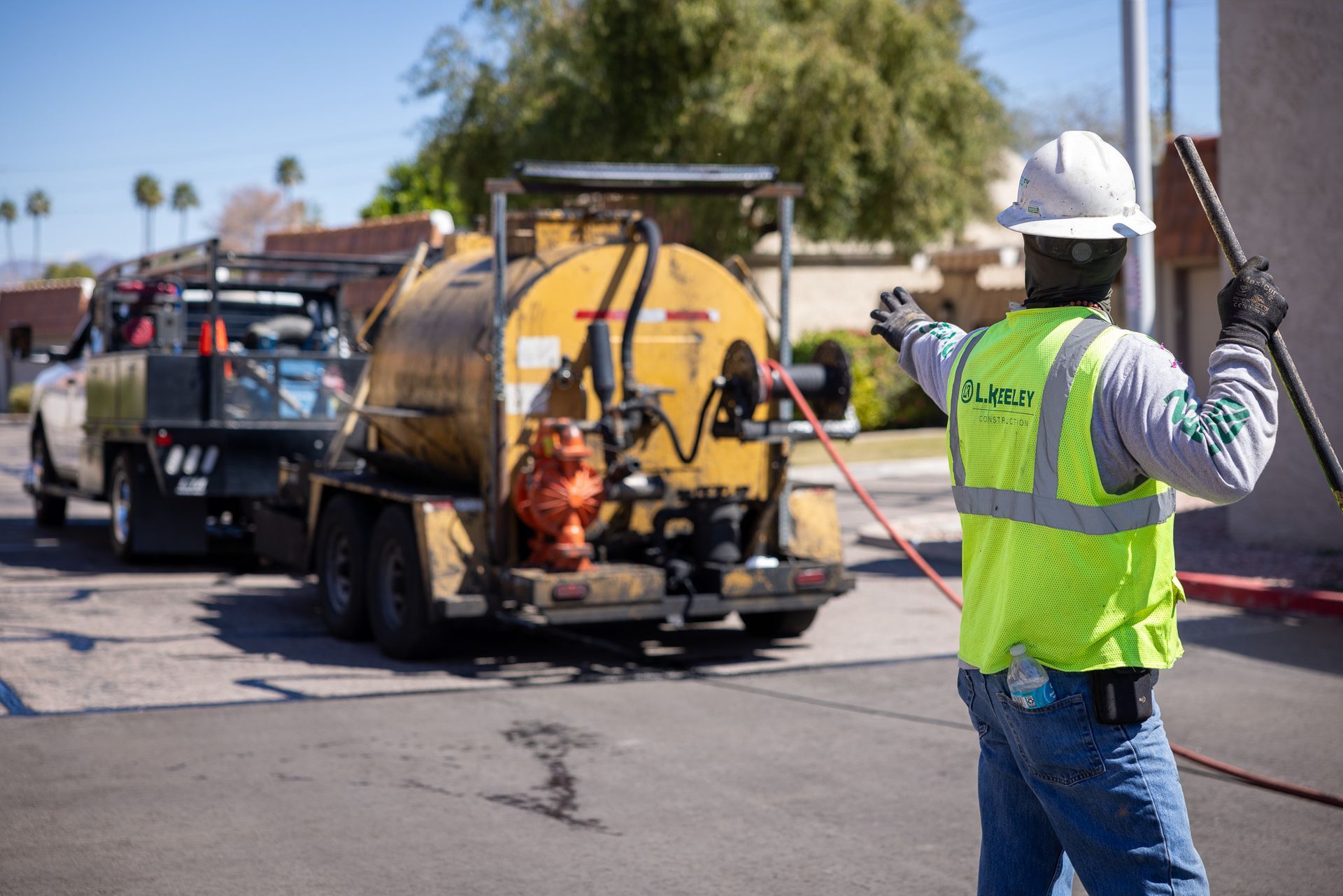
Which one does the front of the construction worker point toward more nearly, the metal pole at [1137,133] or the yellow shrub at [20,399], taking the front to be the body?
the metal pole

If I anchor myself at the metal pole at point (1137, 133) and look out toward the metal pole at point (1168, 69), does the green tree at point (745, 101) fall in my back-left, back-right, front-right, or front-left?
front-left

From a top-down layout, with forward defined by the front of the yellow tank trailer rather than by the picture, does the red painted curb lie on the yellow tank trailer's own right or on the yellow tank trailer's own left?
on the yellow tank trailer's own right

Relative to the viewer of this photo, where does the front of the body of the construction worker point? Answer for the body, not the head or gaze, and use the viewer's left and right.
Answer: facing away from the viewer and to the right of the viewer

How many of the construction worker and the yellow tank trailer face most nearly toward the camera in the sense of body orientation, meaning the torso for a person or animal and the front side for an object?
0

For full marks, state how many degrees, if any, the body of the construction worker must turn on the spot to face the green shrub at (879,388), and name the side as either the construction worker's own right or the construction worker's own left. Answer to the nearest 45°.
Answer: approximately 45° to the construction worker's own left

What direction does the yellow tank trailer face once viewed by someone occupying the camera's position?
facing away from the viewer and to the left of the viewer

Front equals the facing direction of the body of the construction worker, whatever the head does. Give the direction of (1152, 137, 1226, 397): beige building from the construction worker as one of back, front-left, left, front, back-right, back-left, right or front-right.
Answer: front-left

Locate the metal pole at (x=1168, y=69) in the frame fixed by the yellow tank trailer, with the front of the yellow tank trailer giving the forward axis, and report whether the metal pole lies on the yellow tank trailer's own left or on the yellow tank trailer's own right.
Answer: on the yellow tank trailer's own right

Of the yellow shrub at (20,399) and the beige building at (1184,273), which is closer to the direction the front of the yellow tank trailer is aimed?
the yellow shrub

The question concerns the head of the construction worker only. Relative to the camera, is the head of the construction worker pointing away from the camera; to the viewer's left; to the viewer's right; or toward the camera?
away from the camera

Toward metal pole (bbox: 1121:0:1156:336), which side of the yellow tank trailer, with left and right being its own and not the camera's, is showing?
right
